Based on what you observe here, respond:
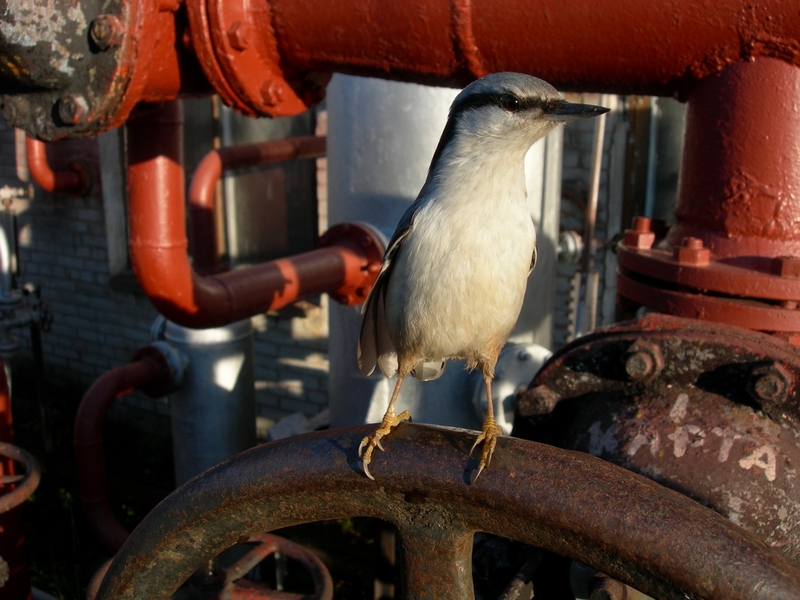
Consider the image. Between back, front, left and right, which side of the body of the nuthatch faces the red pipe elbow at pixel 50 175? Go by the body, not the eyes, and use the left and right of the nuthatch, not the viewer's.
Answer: back

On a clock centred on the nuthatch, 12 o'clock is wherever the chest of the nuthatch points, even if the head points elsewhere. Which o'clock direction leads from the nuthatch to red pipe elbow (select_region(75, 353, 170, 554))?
The red pipe elbow is roughly at 6 o'clock from the nuthatch.

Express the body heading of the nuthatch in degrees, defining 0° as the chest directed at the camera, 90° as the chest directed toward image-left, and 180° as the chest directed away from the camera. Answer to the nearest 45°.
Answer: approximately 315°

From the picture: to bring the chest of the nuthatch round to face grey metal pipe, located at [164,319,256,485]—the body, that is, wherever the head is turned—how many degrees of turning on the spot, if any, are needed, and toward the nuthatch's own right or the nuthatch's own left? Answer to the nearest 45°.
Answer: approximately 180°

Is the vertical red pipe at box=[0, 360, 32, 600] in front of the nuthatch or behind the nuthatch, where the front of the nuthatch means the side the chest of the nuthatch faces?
behind

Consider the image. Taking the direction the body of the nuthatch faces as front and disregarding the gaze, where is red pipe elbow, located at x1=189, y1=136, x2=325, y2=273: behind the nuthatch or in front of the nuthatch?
behind

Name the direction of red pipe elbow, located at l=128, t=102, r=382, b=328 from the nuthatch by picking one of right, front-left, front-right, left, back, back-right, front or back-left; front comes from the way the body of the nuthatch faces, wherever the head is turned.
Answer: back
